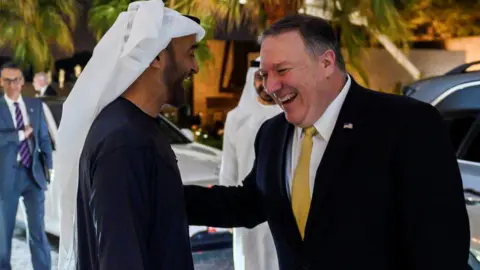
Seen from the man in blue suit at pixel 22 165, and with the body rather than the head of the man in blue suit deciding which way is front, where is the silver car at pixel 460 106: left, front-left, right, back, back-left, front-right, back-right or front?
front-left

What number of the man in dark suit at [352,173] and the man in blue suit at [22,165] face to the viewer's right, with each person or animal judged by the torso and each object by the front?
0

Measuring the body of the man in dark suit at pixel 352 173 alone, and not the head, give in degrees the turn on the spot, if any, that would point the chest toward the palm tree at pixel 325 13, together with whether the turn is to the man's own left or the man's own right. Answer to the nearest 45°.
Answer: approximately 135° to the man's own right

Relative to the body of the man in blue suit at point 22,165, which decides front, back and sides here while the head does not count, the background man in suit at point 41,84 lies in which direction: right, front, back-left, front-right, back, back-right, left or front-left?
back

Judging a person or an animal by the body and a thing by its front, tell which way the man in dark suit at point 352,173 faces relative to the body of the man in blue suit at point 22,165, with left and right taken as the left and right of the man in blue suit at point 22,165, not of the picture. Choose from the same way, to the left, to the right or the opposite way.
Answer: to the right

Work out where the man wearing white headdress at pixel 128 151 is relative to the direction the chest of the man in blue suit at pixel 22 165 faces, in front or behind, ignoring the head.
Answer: in front

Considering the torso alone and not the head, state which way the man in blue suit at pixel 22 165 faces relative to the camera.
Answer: toward the camera

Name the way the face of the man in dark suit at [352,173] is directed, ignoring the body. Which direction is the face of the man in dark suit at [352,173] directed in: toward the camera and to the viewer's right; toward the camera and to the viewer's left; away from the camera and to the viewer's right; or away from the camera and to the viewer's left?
toward the camera and to the viewer's left

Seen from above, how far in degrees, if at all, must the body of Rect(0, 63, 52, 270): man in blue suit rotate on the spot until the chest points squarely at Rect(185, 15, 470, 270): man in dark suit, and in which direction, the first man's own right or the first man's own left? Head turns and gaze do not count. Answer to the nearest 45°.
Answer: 0° — they already face them

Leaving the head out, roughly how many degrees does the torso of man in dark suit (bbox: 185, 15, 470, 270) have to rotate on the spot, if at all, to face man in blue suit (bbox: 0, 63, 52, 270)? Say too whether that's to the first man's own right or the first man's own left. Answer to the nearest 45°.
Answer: approximately 90° to the first man's own right

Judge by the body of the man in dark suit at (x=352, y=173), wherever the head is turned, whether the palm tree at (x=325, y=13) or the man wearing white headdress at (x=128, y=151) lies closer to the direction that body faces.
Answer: the man wearing white headdress
